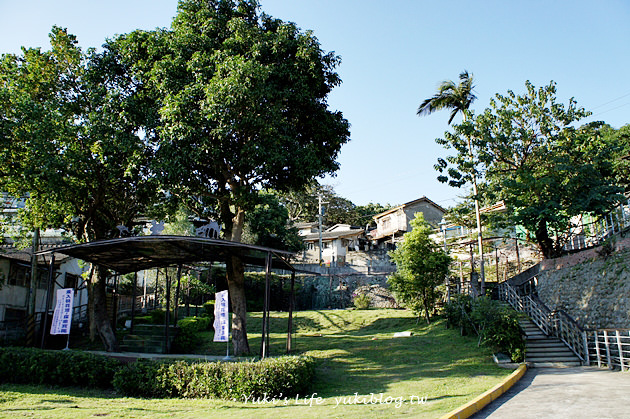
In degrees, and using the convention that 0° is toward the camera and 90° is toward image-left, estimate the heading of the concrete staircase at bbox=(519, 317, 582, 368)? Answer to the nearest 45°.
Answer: approximately 0°

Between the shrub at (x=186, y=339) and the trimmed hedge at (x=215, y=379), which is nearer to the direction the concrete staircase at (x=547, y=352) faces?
the trimmed hedge

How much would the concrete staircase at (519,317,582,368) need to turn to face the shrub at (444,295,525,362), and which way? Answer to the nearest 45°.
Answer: approximately 45° to its right

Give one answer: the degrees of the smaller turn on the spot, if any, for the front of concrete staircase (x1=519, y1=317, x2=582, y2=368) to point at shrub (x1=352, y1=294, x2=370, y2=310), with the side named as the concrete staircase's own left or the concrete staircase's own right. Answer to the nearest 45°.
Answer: approximately 135° to the concrete staircase's own right

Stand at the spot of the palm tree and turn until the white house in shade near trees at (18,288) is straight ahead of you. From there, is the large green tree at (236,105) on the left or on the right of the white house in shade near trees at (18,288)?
left

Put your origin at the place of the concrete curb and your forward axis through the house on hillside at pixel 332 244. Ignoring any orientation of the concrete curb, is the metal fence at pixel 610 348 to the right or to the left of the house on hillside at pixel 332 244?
right

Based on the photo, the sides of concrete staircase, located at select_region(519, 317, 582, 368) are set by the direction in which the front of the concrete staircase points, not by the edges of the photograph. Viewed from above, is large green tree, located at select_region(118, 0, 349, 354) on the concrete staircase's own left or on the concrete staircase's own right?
on the concrete staircase's own right

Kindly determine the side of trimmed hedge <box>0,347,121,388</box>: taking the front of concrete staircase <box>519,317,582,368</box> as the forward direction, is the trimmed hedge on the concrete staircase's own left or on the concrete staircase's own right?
on the concrete staircase's own right

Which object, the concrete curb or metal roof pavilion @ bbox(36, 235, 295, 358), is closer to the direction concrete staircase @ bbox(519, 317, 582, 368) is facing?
the concrete curb

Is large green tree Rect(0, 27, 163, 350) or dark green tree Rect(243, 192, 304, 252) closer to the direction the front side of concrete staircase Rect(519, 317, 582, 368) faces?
the large green tree

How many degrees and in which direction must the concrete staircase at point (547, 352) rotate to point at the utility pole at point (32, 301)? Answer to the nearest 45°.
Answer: approximately 90° to its right

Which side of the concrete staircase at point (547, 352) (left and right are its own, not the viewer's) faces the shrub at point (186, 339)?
right
